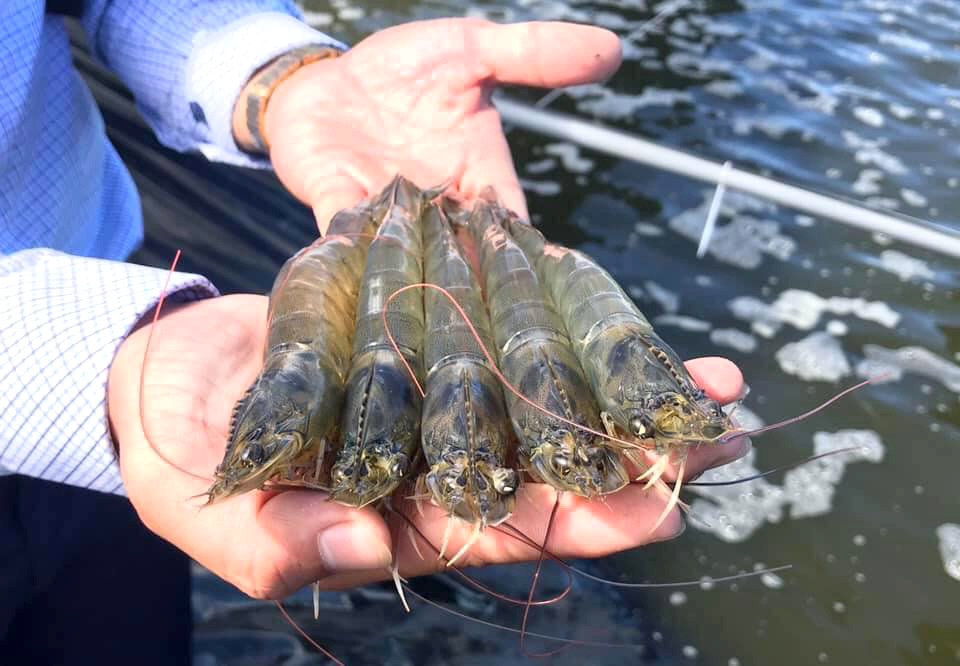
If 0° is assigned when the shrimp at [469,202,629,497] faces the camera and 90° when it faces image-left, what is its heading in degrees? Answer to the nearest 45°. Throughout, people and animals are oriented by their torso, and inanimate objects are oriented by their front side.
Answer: approximately 0°

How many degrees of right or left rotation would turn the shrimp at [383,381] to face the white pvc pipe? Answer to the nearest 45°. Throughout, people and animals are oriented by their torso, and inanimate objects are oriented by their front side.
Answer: approximately 135° to its left

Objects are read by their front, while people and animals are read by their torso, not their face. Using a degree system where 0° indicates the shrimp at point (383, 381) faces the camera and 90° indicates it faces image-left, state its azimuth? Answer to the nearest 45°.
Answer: approximately 0°

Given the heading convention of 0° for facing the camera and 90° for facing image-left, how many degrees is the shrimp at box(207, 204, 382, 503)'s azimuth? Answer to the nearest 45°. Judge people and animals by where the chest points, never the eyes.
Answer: approximately 45°

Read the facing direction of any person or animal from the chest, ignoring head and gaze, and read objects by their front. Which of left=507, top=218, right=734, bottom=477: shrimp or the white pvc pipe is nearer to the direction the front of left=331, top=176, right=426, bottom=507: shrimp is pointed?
the shrimp

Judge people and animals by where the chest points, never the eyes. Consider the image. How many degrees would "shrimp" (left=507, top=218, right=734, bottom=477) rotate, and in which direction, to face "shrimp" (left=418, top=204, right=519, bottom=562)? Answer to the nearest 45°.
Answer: approximately 90° to its right

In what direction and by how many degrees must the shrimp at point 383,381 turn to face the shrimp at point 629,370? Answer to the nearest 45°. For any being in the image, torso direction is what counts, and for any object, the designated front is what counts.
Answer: approximately 90° to its left
